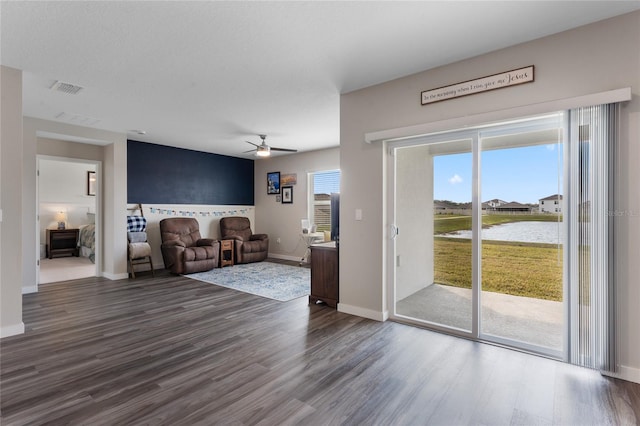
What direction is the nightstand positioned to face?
toward the camera

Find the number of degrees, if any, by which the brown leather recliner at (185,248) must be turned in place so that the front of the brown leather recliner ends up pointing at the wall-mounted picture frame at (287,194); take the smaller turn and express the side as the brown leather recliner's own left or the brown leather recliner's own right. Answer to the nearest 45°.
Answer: approximately 45° to the brown leather recliner's own left

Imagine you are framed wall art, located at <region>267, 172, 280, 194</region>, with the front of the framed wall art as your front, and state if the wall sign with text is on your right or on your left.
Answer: on your left

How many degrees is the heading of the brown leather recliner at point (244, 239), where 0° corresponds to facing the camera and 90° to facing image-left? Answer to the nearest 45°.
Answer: approximately 315°

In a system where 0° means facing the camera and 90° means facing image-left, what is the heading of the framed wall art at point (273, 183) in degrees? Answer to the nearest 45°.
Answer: approximately 45°

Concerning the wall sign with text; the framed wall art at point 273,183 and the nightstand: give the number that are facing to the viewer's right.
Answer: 0

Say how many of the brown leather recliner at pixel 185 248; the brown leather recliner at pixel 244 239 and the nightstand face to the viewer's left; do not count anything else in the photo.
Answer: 0

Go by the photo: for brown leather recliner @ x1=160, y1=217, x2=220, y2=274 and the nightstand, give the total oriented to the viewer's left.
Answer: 0

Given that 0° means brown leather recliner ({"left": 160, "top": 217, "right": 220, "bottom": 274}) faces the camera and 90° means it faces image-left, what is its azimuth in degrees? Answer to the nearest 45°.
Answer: approximately 315°

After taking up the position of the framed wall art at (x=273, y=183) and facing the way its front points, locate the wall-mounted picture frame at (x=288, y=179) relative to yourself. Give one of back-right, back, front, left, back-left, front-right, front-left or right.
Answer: left

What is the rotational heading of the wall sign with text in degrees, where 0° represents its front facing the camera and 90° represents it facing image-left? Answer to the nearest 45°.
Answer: approximately 45°

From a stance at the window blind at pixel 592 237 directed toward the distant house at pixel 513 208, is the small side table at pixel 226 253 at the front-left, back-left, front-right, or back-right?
front-left
